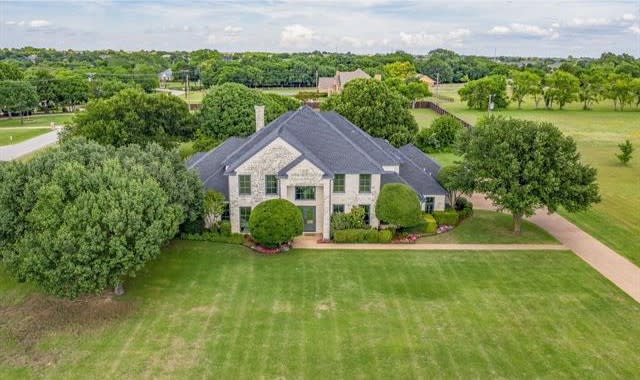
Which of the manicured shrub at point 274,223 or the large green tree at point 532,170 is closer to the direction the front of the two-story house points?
the manicured shrub

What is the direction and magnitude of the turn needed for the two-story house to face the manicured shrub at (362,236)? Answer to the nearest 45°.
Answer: approximately 45° to its left

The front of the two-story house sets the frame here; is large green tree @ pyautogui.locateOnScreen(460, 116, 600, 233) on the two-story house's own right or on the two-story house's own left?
on the two-story house's own left

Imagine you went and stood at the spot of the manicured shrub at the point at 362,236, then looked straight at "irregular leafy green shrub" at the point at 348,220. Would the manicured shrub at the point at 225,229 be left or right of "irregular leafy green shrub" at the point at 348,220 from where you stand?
left

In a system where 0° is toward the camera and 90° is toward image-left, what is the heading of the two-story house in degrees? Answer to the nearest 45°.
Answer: approximately 0°

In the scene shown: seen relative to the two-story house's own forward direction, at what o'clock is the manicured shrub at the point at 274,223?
The manicured shrub is roughly at 1 o'clock from the two-story house.

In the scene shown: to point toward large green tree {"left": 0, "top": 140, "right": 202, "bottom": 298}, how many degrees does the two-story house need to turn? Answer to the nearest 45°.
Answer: approximately 45° to its right

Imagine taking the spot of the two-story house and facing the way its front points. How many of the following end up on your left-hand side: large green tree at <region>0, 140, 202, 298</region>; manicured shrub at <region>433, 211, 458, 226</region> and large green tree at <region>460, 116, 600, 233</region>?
2

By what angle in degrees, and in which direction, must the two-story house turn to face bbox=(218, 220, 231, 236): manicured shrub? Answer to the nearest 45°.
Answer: approximately 90° to its right

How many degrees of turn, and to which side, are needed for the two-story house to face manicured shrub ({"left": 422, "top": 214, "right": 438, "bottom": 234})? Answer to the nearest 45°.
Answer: approximately 90° to its left
